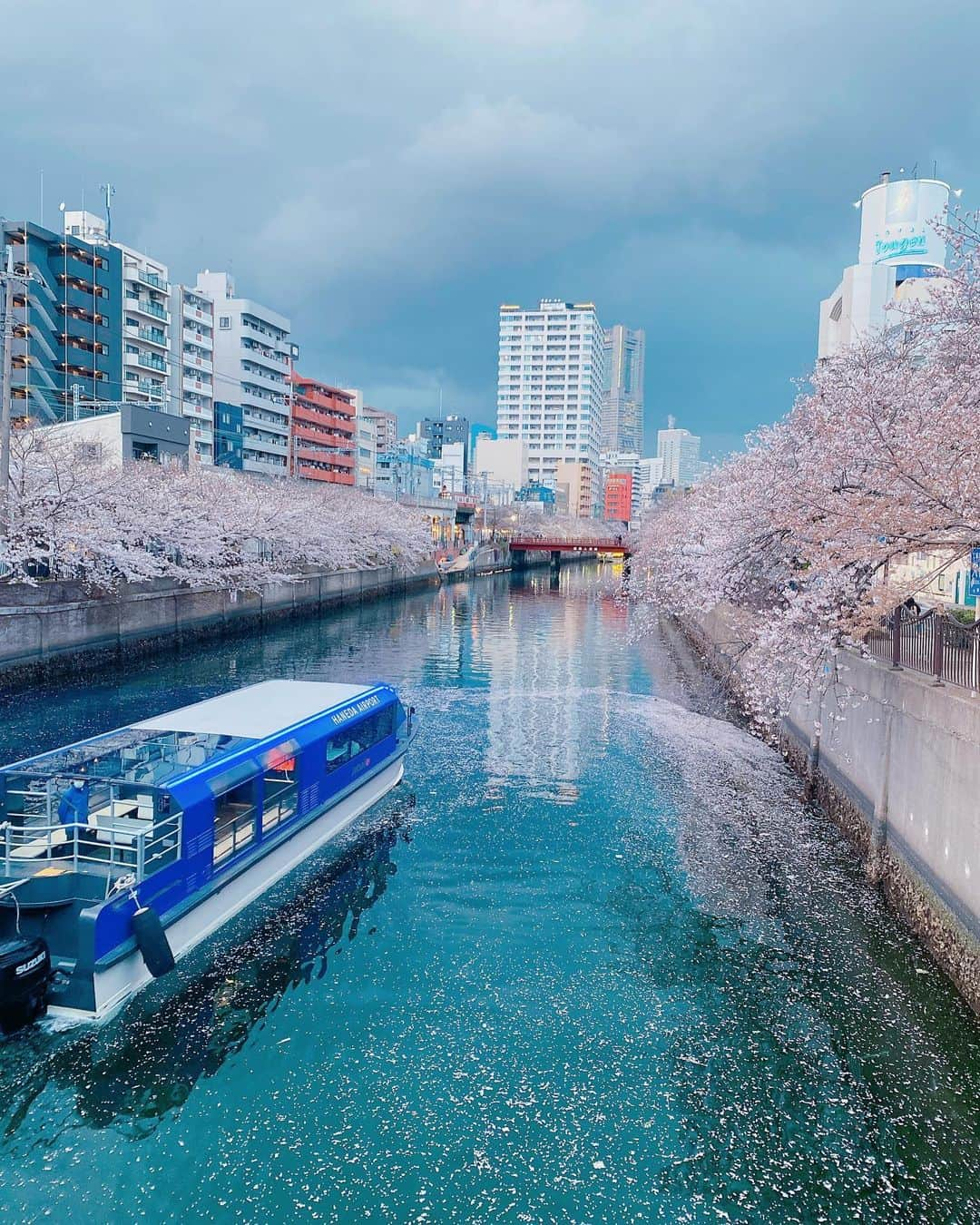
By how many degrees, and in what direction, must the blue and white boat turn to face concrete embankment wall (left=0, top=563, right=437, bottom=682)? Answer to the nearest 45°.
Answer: approximately 45° to its left

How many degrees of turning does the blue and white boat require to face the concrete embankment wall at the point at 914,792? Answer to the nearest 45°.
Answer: approximately 45° to its right

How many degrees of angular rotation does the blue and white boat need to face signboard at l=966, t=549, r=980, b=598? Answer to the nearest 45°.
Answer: approximately 45° to its right

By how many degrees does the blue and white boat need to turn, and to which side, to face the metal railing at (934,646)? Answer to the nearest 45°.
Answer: approximately 45° to its right

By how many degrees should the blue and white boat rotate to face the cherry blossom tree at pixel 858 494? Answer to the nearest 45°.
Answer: approximately 45° to its right

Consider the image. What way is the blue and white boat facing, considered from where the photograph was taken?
facing away from the viewer and to the right of the viewer
